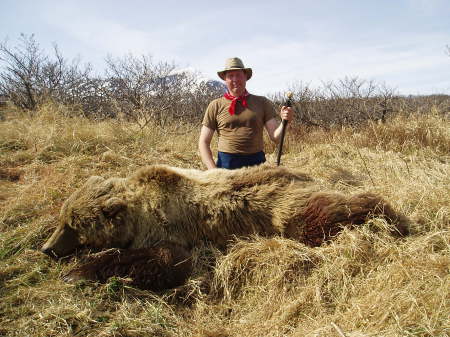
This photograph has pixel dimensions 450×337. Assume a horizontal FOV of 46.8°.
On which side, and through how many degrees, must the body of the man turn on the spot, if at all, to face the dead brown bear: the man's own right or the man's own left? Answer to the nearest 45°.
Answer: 0° — they already face it

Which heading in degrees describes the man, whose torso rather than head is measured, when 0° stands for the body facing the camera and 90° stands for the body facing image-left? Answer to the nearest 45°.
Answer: approximately 0°
